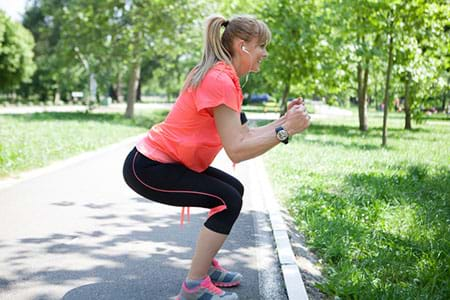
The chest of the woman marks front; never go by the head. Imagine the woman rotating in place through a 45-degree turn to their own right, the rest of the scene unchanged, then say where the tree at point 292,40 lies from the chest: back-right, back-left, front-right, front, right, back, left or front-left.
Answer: back-left

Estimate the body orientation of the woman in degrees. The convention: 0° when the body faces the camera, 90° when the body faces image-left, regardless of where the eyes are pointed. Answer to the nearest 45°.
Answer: approximately 270°

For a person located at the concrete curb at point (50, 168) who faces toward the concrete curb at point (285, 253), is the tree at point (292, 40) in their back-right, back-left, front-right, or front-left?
back-left

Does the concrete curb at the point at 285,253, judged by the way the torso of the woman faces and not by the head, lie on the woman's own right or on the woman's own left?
on the woman's own left

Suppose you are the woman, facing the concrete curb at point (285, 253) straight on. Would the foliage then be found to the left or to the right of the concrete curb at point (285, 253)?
left

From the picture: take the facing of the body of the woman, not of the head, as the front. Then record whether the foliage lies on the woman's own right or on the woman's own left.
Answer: on the woman's own left

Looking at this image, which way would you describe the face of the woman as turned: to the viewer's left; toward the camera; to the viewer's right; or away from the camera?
to the viewer's right
